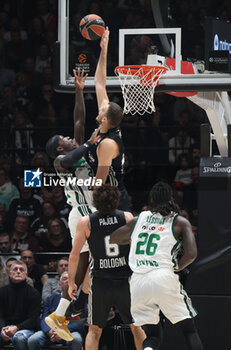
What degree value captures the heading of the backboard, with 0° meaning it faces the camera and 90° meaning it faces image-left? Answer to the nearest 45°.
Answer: approximately 0°
